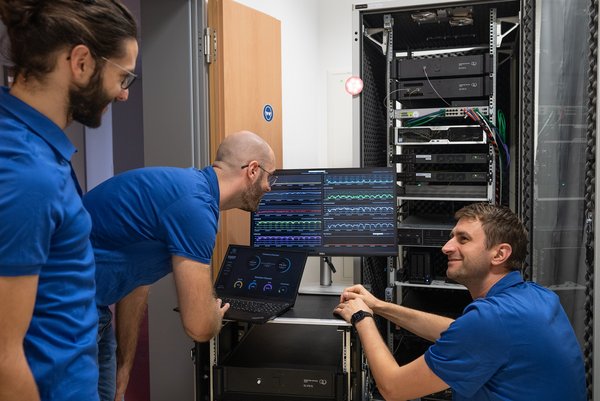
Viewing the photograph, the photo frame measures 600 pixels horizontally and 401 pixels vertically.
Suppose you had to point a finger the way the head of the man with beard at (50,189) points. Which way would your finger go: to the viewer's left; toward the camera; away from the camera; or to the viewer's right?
to the viewer's right

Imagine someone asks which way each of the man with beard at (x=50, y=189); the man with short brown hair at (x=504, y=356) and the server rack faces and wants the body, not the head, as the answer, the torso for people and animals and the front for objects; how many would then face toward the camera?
1

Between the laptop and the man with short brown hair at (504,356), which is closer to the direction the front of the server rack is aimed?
the man with short brown hair

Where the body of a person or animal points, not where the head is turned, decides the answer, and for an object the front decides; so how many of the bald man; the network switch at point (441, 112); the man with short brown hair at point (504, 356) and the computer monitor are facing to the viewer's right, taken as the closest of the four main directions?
1

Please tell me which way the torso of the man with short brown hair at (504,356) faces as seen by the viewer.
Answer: to the viewer's left

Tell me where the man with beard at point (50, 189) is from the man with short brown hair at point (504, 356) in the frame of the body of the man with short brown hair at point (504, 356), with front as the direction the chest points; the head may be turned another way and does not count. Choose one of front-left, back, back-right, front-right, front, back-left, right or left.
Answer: front-left

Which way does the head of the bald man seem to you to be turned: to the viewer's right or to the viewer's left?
to the viewer's right

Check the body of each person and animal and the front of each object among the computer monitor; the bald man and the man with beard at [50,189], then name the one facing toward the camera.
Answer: the computer monitor

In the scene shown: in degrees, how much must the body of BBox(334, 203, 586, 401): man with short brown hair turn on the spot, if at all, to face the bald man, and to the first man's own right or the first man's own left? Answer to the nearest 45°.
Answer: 0° — they already face them

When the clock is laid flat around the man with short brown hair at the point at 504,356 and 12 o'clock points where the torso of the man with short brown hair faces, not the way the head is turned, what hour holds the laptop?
The laptop is roughly at 1 o'clock from the man with short brown hair.

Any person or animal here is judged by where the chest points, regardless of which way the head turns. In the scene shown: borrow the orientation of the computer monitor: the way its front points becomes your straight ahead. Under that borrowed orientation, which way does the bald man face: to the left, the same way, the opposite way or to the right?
to the left

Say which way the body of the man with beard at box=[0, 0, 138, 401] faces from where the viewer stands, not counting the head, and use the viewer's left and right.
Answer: facing to the right of the viewer

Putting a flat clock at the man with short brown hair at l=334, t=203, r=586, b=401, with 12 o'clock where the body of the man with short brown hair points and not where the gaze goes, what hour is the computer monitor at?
The computer monitor is roughly at 2 o'clock from the man with short brown hair.

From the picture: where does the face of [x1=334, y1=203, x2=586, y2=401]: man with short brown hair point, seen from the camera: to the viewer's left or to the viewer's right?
to the viewer's left

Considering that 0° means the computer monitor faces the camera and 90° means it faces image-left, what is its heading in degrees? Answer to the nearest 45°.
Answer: approximately 0°

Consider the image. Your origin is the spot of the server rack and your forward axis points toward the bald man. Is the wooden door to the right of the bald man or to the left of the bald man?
right
